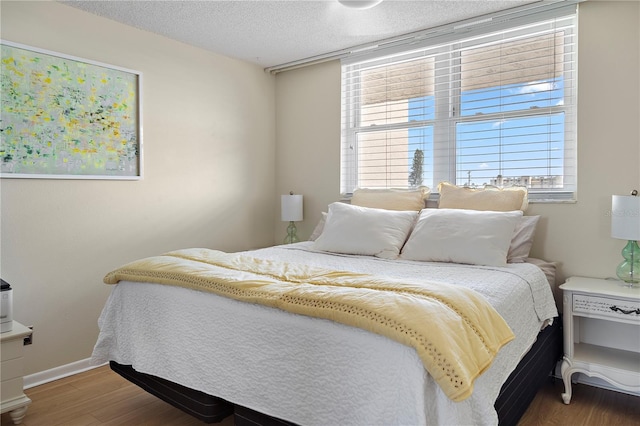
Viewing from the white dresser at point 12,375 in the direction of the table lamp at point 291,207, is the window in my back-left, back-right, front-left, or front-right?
front-right

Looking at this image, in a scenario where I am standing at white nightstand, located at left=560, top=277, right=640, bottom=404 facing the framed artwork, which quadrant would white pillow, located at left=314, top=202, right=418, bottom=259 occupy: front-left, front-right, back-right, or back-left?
front-right

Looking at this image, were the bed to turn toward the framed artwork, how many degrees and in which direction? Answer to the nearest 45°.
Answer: approximately 90° to its right

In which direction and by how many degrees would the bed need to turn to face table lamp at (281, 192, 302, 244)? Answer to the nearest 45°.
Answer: approximately 135° to its right

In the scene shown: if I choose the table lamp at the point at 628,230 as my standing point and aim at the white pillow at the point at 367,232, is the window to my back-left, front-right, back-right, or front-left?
front-right

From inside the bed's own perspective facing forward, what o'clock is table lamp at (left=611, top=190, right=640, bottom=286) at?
The table lamp is roughly at 7 o'clock from the bed.

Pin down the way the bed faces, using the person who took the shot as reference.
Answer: facing the viewer and to the left of the viewer

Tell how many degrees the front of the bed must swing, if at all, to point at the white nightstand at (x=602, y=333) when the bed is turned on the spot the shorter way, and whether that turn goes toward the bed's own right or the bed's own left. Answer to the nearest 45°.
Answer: approximately 135° to the bed's own left

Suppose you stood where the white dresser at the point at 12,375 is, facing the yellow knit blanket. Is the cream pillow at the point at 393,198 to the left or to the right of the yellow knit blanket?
left
